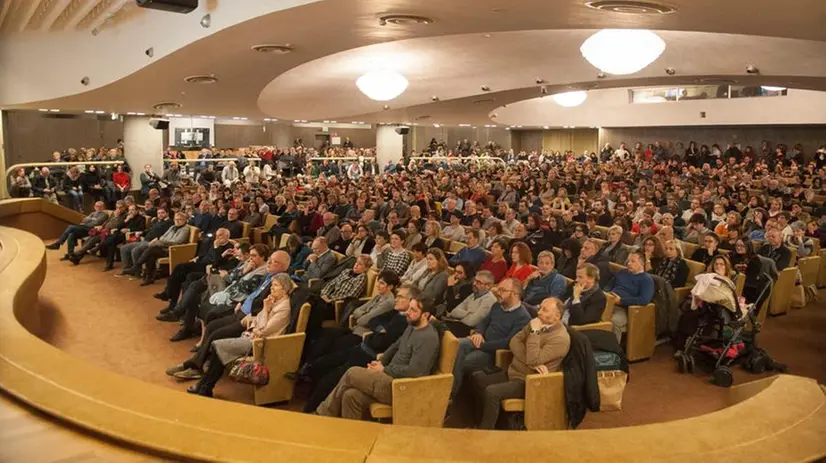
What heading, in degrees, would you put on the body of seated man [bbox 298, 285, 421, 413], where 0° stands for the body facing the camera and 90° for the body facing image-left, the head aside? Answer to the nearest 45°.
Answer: approximately 45°

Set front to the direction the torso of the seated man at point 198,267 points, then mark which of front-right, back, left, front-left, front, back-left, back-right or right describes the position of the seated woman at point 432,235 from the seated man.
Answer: back-left

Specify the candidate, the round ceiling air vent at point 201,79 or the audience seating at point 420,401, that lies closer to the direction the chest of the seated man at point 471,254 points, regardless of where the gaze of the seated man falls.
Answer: the audience seating

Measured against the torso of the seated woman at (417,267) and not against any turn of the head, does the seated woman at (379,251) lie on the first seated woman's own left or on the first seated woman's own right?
on the first seated woman's own right

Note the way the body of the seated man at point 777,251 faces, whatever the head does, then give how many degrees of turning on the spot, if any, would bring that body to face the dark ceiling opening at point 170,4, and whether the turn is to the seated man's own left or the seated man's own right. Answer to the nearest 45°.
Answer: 0° — they already face it

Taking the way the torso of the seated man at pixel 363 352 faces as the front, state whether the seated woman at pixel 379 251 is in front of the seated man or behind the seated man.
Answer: behind

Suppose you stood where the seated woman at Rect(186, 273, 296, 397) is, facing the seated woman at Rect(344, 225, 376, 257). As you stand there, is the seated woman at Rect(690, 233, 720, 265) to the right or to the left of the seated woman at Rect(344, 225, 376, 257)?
right

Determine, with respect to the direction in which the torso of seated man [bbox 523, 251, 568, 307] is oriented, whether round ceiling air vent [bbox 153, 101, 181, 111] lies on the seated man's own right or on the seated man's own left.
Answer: on the seated man's own right

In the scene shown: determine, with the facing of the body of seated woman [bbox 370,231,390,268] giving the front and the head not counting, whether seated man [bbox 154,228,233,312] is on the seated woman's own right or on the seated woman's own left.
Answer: on the seated woman's own right
